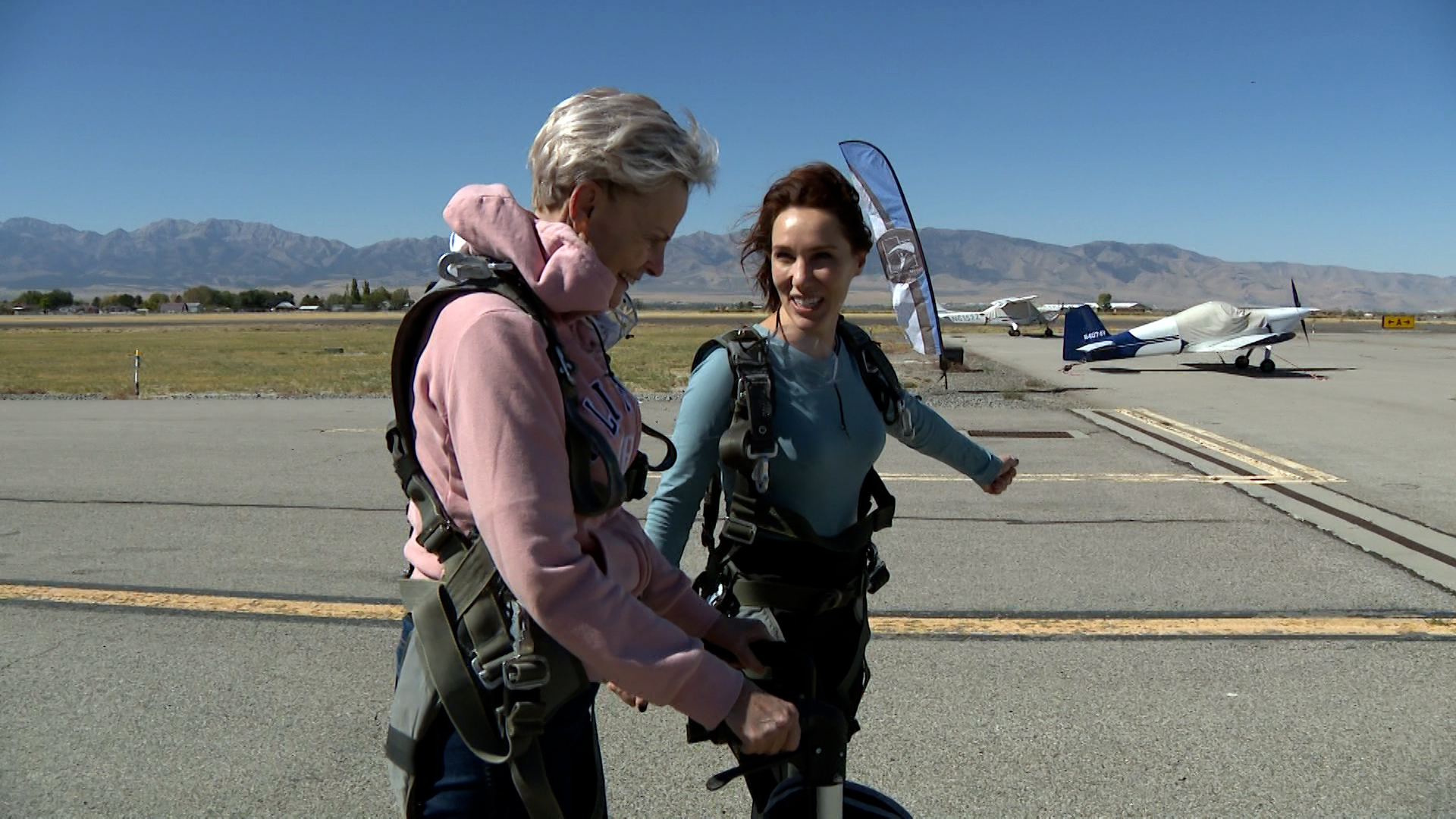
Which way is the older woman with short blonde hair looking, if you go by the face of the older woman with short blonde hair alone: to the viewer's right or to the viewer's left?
to the viewer's right

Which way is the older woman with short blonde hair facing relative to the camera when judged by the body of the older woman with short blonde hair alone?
to the viewer's right

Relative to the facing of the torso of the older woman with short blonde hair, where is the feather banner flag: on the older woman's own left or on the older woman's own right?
on the older woman's own left

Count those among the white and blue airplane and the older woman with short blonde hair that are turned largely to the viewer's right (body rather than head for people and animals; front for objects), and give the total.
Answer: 2

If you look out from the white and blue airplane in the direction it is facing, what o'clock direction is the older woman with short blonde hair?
The older woman with short blonde hair is roughly at 3 o'clock from the white and blue airplane.

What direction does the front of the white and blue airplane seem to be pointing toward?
to the viewer's right

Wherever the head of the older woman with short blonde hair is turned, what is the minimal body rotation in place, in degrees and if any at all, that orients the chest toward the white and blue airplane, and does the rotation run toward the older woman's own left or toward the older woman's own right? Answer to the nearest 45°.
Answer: approximately 45° to the older woman's own left
